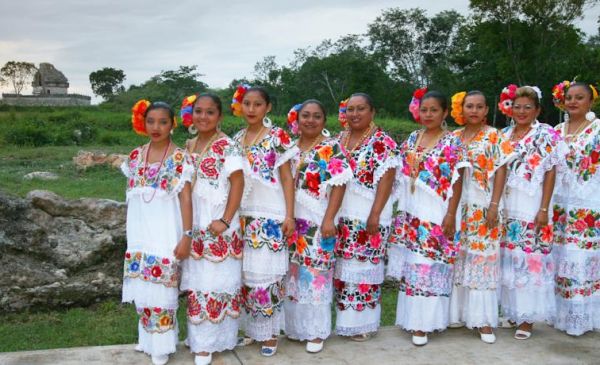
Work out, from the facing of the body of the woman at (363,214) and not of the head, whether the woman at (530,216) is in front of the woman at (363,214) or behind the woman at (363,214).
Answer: behind

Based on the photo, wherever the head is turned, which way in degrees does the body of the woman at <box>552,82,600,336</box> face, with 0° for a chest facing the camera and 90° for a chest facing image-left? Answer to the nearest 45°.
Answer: approximately 45°

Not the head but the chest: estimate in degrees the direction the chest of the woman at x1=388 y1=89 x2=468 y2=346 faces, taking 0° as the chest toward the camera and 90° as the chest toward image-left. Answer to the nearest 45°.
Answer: approximately 45°

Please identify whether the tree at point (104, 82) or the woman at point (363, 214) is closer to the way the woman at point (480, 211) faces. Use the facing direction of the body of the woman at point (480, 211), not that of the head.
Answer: the woman

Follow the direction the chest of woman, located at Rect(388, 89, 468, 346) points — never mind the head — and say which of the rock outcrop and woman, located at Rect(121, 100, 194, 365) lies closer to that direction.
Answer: the woman

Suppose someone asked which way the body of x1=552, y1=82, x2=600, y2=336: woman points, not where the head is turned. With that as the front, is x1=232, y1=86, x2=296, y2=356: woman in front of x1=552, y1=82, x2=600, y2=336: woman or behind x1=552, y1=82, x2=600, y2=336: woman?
in front

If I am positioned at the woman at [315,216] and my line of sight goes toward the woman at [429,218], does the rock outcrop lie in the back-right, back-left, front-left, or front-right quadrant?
back-left

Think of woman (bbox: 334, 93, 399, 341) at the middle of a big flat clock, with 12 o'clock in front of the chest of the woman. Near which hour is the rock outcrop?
The rock outcrop is roughly at 2 o'clock from the woman.
